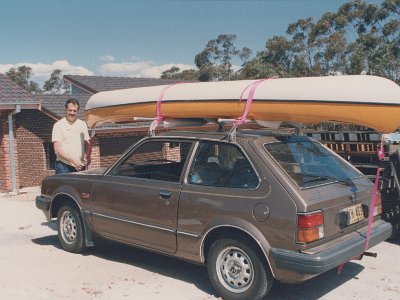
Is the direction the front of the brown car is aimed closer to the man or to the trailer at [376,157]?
the man

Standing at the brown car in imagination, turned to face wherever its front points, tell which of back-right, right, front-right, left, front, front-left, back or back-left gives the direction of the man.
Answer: front

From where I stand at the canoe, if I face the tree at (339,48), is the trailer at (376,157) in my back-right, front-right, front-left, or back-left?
front-right

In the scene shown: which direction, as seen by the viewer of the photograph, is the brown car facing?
facing away from the viewer and to the left of the viewer

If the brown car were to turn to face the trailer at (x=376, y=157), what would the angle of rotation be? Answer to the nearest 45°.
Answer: approximately 90° to its right

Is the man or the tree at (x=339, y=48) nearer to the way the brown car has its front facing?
the man

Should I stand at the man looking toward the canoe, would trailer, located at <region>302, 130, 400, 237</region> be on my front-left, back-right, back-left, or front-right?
front-left

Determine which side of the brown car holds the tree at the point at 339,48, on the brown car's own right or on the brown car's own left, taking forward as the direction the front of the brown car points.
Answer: on the brown car's own right

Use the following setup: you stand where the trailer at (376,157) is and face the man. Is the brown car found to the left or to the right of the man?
left
